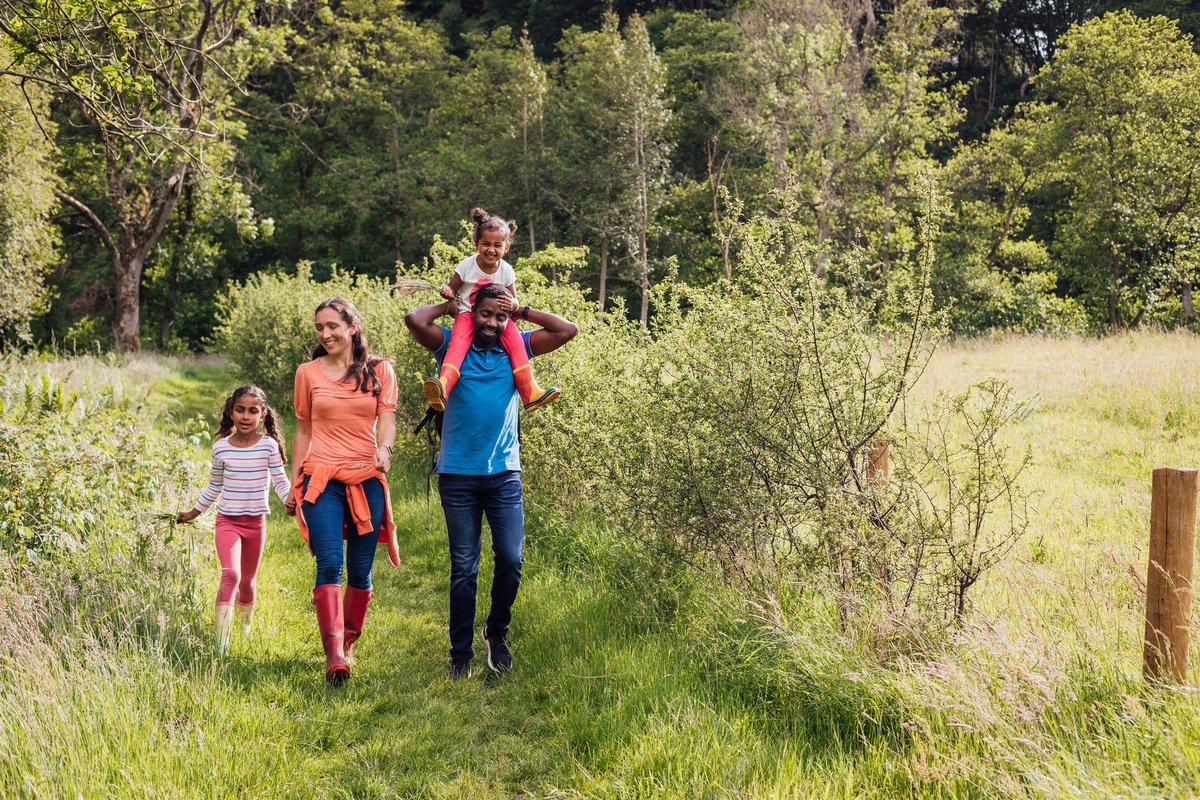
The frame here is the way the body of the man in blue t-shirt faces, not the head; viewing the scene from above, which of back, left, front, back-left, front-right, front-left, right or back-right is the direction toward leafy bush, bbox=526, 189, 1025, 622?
left

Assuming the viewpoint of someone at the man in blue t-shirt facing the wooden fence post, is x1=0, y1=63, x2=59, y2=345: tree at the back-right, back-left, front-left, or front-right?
back-left

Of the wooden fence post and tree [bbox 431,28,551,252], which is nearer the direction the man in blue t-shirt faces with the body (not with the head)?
the wooden fence post

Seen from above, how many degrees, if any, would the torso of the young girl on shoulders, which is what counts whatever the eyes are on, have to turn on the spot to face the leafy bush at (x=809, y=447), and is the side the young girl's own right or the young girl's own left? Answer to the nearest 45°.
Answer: approximately 90° to the young girl's own left

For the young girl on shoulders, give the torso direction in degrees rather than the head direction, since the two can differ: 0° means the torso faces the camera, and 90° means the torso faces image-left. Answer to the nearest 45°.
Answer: approximately 0°

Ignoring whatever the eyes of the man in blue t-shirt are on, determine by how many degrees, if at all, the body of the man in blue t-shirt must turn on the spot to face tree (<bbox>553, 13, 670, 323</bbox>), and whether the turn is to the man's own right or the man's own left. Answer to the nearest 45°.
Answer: approximately 180°

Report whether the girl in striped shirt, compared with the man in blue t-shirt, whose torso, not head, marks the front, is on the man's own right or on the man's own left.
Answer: on the man's own right
